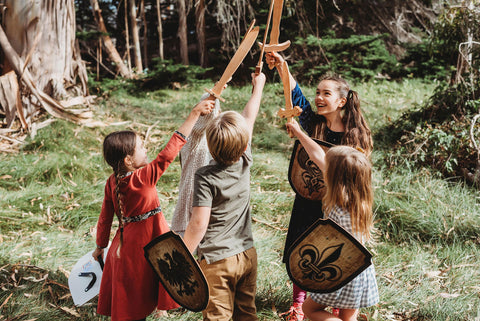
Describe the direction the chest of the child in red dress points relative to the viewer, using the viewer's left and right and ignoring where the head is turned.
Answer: facing away from the viewer and to the right of the viewer

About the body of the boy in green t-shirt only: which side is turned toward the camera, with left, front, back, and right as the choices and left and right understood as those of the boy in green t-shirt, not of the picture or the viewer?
back

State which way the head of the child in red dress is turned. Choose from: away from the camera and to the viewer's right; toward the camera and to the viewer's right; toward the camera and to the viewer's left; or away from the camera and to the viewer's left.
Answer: away from the camera and to the viewer's right

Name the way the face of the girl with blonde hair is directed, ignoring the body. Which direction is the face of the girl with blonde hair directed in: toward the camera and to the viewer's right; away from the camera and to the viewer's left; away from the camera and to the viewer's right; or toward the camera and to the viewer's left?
away from the camera and to the viewer's left

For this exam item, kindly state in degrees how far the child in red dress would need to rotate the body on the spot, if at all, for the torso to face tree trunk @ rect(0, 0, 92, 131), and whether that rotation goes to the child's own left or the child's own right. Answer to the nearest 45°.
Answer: approximately 45° to the child's own left

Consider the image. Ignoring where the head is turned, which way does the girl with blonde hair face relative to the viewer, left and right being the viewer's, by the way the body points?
facing away from the viewer and to the left of the viewer

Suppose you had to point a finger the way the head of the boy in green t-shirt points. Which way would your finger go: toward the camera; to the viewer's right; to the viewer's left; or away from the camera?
away from the camera
